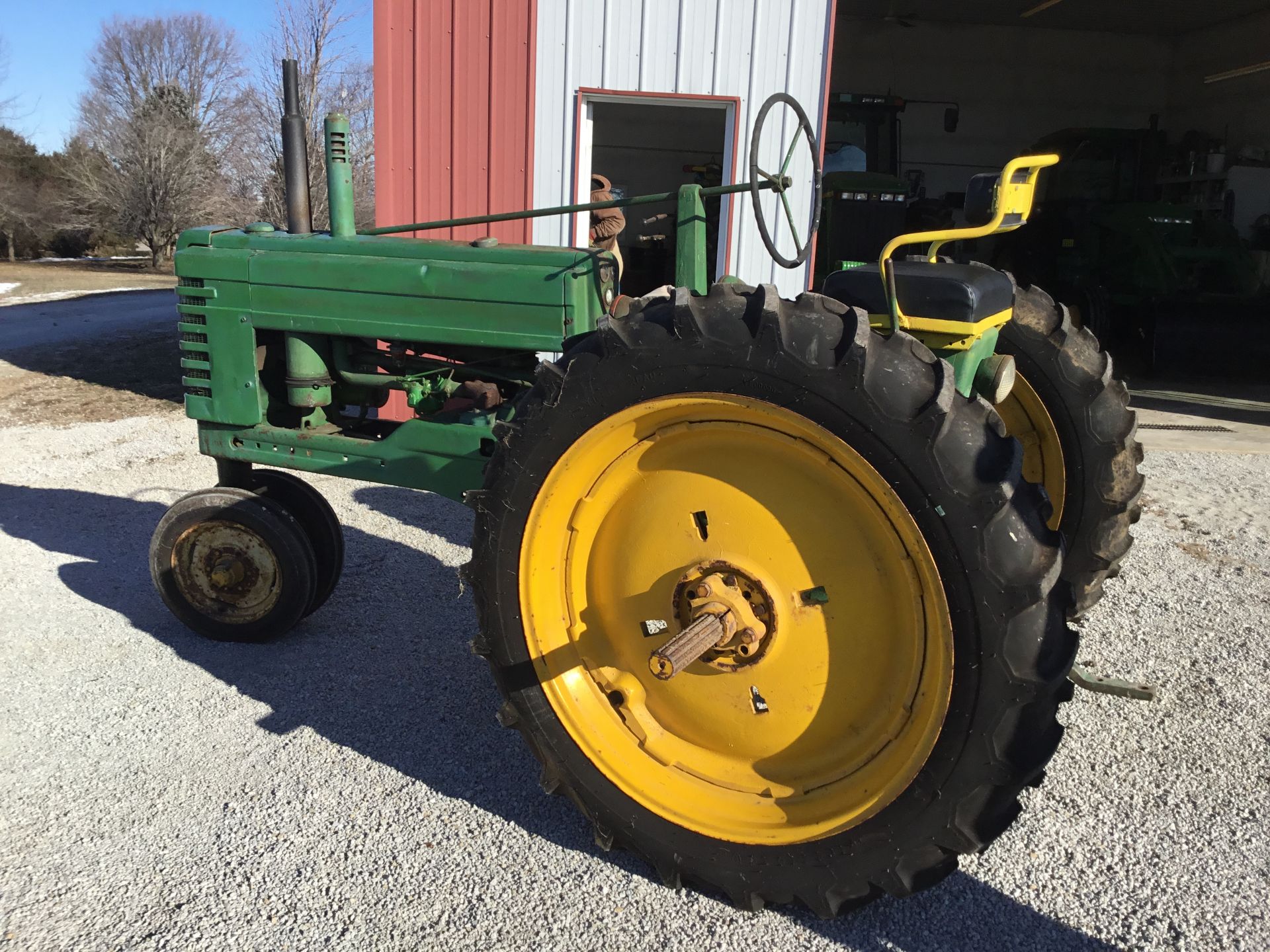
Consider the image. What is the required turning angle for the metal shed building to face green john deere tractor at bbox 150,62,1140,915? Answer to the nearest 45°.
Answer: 0° — it already faces it

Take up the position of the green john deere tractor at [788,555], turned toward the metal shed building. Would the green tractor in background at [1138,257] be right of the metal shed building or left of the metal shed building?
right

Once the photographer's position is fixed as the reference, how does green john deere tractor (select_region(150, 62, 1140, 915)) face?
facing away from the viewer and to the left of the viewer

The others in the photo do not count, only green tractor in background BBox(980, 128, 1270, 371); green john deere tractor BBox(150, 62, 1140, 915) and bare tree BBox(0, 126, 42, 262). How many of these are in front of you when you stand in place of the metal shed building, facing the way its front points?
1

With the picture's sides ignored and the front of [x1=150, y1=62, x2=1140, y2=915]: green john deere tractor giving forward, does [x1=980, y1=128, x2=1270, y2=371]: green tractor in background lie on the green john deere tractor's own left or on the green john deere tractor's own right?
on the green john deere tractor's own right

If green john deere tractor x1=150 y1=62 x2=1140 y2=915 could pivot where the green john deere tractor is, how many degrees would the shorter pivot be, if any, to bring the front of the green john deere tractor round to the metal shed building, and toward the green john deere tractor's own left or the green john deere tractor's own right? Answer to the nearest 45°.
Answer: approximately 45° to the green john deere tractor's own right

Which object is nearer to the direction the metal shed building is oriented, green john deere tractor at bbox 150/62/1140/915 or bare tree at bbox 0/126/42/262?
the green john deere tractor

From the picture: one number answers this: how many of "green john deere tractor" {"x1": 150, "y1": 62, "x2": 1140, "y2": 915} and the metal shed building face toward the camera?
1

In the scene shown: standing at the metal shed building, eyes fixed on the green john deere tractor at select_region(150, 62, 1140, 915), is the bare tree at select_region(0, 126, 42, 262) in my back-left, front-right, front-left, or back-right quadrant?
back-right

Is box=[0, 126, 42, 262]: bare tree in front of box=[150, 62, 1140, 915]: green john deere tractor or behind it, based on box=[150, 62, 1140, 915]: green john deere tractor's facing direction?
in front

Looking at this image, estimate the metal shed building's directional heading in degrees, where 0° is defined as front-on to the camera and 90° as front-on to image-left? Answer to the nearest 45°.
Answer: approximately 0°
